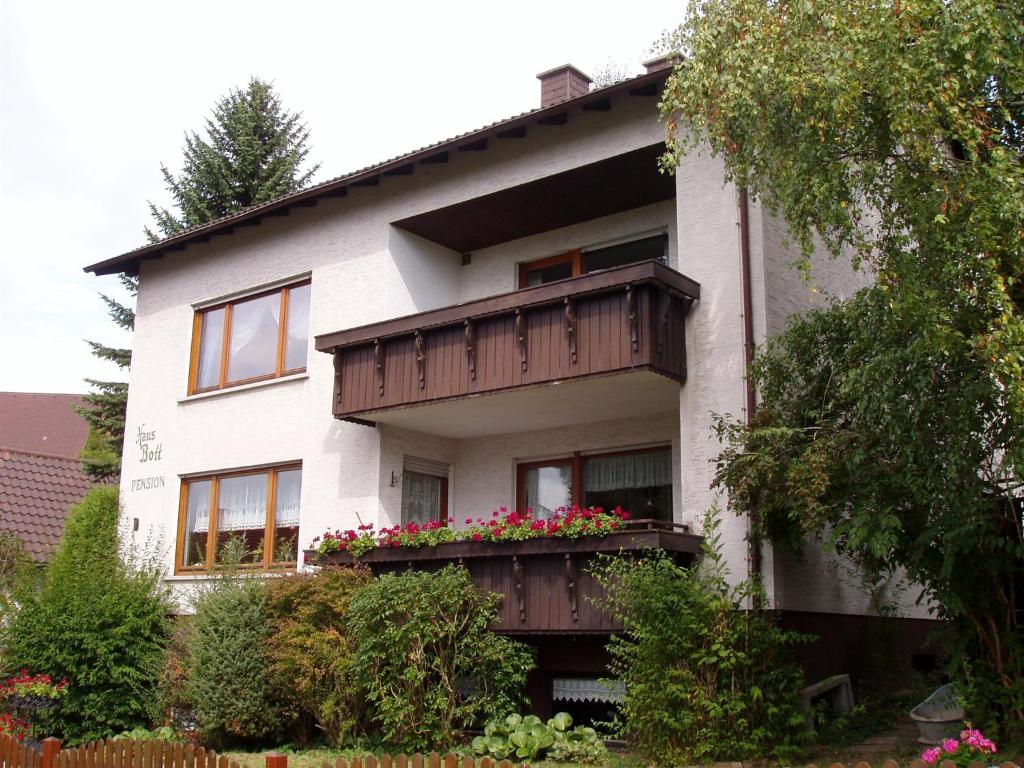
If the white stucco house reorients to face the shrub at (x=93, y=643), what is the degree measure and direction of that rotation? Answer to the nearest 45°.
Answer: approximately 45° to its right

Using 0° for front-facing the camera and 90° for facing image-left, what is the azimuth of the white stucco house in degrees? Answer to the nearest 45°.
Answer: approximately 45°

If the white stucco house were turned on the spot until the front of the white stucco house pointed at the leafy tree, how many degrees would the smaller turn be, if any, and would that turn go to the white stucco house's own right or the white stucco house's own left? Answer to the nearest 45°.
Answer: approximately 90° to the white stucco house's own left

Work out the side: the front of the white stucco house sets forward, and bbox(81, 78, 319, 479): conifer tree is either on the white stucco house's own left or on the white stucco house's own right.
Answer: on the white stucco house's own right
